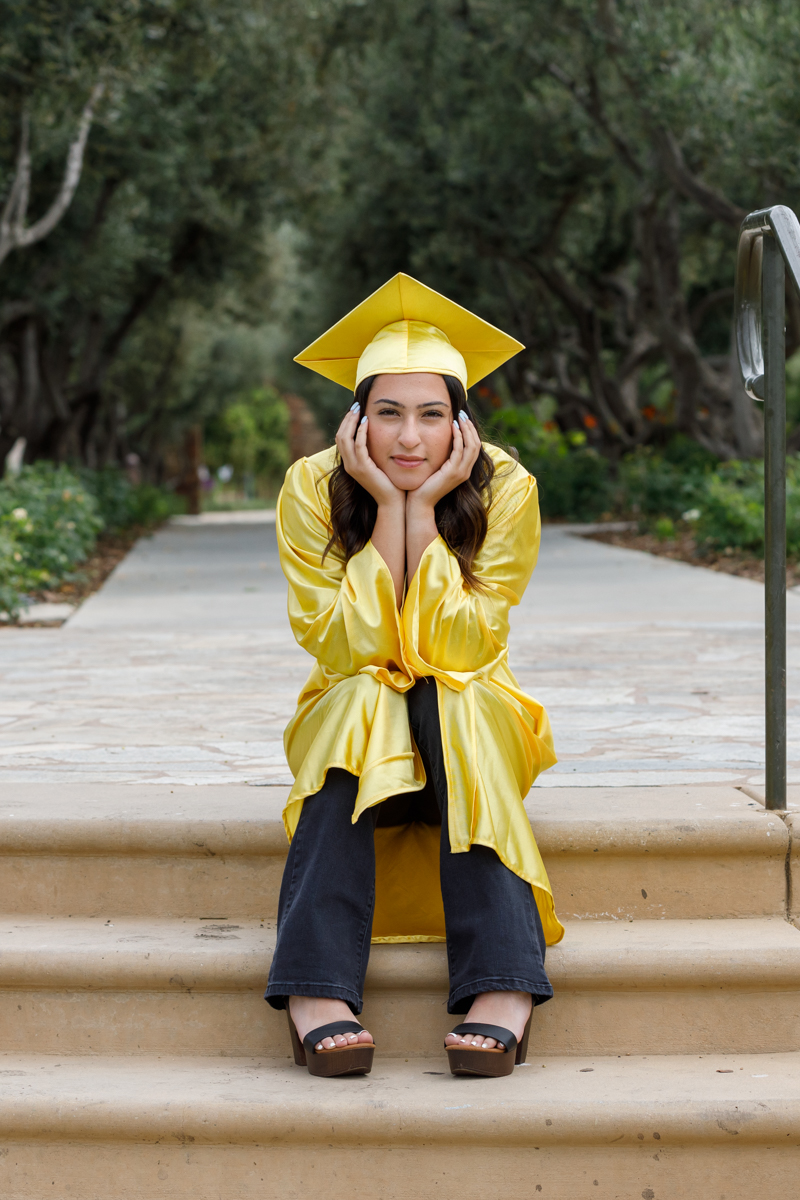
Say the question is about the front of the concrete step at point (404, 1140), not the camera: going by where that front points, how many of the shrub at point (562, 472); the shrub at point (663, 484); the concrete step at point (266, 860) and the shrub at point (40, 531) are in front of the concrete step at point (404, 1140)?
0

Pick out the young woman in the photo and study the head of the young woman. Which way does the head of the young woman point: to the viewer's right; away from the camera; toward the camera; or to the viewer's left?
toward the camera

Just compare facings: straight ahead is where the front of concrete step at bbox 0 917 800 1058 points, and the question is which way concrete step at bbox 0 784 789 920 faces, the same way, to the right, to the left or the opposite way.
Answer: the same way

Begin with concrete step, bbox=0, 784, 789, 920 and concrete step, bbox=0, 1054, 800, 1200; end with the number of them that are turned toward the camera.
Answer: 2

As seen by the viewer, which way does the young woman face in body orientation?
toward the camera

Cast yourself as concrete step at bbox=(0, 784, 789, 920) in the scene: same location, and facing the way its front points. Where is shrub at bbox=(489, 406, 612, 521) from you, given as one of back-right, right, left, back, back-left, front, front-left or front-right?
back

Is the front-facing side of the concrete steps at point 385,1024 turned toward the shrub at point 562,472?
no

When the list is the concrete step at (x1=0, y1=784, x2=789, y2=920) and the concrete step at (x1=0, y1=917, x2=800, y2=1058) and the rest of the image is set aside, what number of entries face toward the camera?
2

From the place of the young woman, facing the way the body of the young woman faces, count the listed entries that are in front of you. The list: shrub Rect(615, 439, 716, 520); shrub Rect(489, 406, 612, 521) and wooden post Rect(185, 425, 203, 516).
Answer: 0

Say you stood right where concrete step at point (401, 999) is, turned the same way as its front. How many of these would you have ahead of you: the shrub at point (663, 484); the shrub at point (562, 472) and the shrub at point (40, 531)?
0

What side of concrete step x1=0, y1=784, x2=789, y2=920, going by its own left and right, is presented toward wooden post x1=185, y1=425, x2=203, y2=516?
back

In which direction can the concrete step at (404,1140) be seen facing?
toward the camera

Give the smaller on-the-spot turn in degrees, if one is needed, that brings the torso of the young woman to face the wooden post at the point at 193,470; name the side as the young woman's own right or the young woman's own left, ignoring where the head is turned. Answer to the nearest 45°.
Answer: approximately 180°

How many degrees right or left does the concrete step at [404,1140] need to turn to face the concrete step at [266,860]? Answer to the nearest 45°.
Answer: approximately 135° to its right

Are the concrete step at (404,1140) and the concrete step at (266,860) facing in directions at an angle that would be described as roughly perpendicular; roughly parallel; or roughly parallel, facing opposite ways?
roughly parallel

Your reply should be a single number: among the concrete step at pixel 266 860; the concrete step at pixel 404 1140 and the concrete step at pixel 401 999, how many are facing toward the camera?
3
